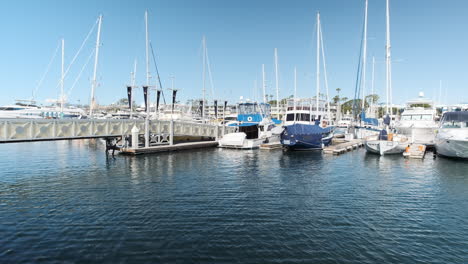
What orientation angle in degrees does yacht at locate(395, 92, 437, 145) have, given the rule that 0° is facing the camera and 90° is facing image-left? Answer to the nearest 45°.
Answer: approximately 45°

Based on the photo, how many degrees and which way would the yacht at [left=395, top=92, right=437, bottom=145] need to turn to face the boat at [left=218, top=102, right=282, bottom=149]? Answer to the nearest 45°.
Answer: approximately 45° to its right

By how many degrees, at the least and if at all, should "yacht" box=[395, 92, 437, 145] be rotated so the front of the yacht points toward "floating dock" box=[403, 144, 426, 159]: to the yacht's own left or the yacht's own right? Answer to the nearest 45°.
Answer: approximately 45° to the yacht's own left

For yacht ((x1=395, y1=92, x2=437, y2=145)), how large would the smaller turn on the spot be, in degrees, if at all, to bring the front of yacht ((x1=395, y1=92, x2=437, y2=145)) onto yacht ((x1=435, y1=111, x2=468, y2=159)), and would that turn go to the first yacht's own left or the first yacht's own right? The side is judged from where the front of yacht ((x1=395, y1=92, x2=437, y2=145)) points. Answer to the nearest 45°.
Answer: approximately 45° to the first yacht's own left
